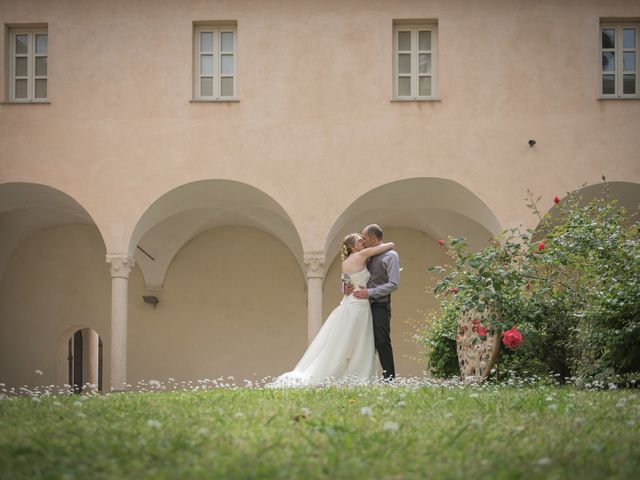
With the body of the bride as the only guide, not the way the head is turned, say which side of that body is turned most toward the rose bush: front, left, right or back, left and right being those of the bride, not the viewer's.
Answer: front

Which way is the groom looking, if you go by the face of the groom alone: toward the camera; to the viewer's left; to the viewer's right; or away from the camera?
to the viewer's left

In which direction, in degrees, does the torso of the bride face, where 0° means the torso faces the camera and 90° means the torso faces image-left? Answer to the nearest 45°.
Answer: approximately 270°

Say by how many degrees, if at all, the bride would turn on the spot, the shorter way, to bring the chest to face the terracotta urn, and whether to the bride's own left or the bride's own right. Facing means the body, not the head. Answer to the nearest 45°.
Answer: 0° — they already face it

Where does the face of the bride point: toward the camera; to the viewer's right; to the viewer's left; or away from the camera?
to the viewer's right
